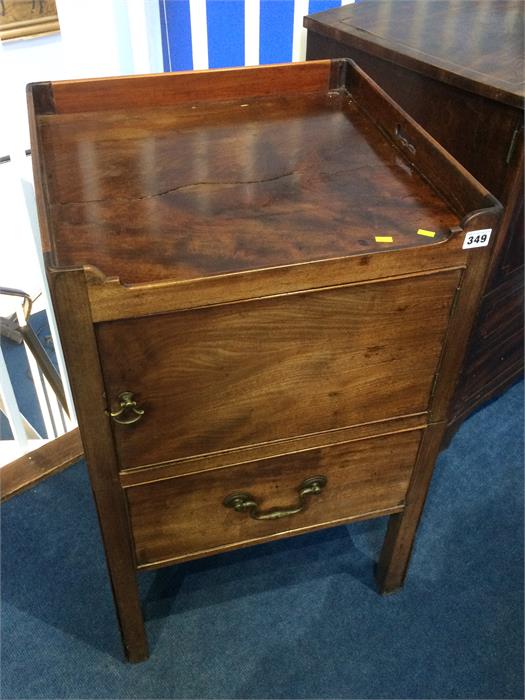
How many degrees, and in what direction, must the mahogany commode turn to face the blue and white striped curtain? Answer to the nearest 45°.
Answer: approximately 180°

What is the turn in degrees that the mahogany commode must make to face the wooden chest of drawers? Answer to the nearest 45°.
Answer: approximately 135° to its left

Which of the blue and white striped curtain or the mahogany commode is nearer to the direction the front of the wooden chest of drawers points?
the mahogany commode

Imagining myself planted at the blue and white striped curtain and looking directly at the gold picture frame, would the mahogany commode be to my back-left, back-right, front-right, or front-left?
back-left

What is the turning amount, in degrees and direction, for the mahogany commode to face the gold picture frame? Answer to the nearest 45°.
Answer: approximately 135° to its right

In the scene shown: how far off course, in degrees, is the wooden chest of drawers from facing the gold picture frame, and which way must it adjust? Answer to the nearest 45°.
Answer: approximately 45° to its right

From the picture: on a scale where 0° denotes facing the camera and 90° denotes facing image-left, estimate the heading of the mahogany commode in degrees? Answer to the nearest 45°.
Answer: approximately 0°
